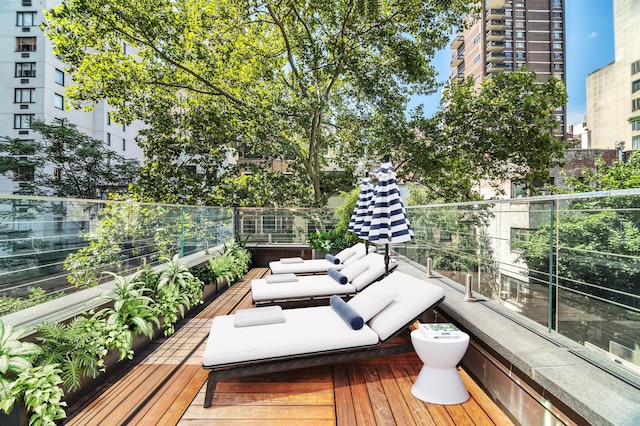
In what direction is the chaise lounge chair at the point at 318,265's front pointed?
to the viewer's left

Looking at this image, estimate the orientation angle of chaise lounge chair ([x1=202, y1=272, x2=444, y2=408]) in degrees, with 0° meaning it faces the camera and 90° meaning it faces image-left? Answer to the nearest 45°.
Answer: approximately 90°

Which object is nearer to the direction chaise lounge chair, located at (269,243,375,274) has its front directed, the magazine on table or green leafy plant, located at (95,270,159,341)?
the green leafy plant

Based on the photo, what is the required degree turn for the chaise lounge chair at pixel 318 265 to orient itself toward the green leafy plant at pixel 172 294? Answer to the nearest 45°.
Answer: approximately 45° to its left

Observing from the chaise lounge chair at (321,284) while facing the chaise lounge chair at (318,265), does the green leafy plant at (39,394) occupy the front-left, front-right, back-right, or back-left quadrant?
back-left

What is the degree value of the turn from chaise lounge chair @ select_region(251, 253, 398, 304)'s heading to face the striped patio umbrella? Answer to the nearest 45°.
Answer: approximately 135° to its right

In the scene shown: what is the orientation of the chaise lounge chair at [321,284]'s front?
to the viewer's left

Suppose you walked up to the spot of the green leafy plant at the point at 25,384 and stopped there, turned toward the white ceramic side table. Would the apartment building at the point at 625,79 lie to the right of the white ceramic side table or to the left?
left

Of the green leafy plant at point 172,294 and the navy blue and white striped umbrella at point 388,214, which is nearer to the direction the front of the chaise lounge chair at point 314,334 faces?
the green leafy plant

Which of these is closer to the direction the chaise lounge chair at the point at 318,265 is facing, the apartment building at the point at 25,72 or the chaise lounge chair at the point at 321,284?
the apartment building

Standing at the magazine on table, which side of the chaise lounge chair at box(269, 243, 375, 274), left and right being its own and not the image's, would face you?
left

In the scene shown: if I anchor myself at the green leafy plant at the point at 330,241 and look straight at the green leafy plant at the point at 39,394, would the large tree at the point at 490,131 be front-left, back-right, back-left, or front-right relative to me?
back-left

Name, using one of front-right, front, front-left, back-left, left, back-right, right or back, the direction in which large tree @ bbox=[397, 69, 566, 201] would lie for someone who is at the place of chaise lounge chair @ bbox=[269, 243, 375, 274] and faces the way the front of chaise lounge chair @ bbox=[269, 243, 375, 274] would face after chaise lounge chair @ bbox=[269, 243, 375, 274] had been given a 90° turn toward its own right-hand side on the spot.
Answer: front-right
